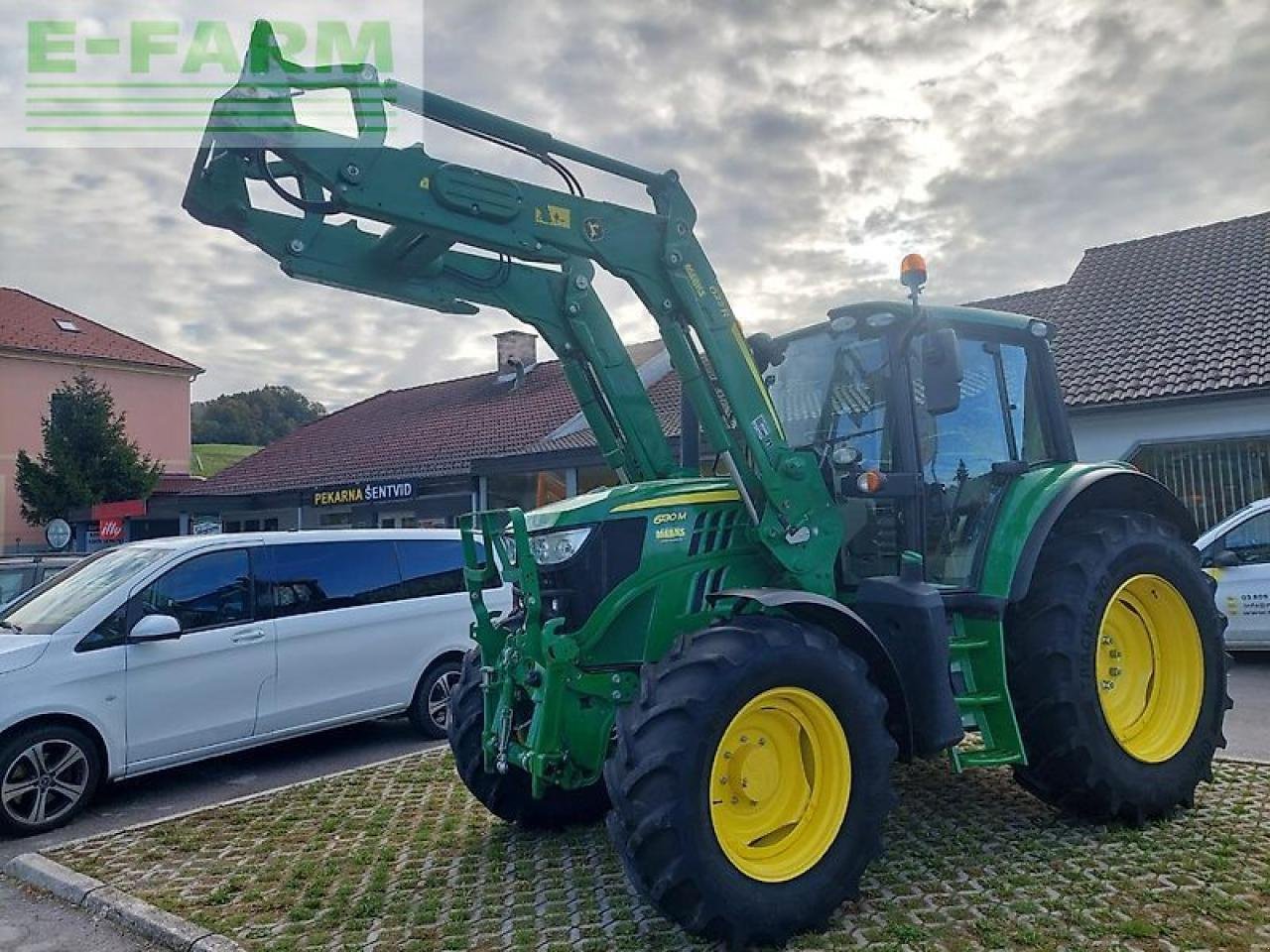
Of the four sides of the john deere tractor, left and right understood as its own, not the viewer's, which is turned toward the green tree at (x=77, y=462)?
right

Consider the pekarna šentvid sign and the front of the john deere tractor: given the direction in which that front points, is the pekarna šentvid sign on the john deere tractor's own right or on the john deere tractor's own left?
on the john deere tractor's own right

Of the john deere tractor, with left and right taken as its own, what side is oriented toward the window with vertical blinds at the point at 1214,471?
back

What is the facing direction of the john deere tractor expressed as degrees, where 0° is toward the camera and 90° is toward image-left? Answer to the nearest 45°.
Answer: approximately 45°

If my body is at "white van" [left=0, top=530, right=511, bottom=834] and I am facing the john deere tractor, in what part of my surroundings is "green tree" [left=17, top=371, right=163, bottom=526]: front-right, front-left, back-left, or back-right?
back-left

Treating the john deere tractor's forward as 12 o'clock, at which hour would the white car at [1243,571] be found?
The white car is roughly at 6 o'clock from the john deere tractor.

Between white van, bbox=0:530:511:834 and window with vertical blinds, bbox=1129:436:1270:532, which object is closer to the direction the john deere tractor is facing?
the white van
